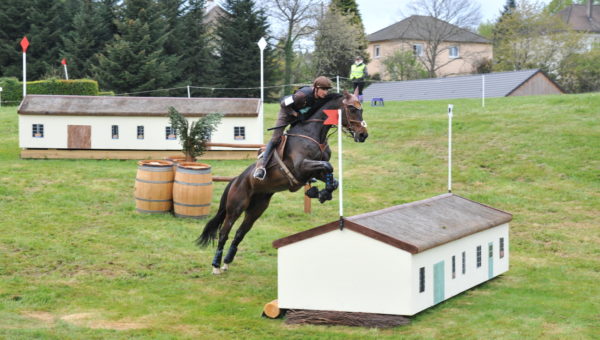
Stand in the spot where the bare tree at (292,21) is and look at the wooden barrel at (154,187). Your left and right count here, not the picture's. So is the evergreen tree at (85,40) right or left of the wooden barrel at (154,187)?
right

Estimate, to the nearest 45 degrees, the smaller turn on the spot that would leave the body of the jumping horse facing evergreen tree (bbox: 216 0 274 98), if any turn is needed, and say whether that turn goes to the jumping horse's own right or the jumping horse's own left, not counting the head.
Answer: approximately 135° to the jumping horse's own left

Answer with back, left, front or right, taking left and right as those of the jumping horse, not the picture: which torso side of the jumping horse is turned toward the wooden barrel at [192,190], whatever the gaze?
back

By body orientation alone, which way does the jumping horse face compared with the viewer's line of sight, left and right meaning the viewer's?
facing the viewer and to the right of the viewer

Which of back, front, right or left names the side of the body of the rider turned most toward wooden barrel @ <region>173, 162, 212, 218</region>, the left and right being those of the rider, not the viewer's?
back

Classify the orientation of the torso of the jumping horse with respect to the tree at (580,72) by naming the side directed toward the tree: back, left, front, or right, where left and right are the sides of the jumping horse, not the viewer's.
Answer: left

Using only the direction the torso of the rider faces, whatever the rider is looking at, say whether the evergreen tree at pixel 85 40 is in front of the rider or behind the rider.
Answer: behind

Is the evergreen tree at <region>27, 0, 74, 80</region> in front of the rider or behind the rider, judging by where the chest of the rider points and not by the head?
behind

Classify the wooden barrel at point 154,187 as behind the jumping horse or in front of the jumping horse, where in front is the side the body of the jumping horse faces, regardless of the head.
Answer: behind

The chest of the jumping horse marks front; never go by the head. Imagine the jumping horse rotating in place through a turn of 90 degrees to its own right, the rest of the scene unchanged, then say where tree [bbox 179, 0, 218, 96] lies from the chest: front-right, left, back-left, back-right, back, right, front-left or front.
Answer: back-right

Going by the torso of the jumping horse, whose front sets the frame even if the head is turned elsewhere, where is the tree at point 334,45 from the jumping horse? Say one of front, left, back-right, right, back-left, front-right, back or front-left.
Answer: back-left

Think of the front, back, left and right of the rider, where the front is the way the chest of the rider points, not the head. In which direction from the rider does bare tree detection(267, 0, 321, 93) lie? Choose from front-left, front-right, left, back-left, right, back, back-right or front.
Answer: back-left
